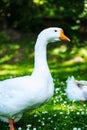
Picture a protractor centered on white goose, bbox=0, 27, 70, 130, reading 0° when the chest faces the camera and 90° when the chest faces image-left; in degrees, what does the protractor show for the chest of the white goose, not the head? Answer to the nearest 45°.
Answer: approximately 270°
